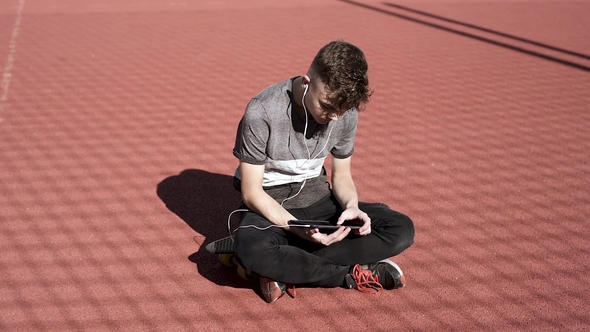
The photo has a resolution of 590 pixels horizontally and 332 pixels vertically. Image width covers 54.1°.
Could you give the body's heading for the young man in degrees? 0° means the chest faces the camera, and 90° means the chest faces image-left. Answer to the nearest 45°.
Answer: approximately 315°
